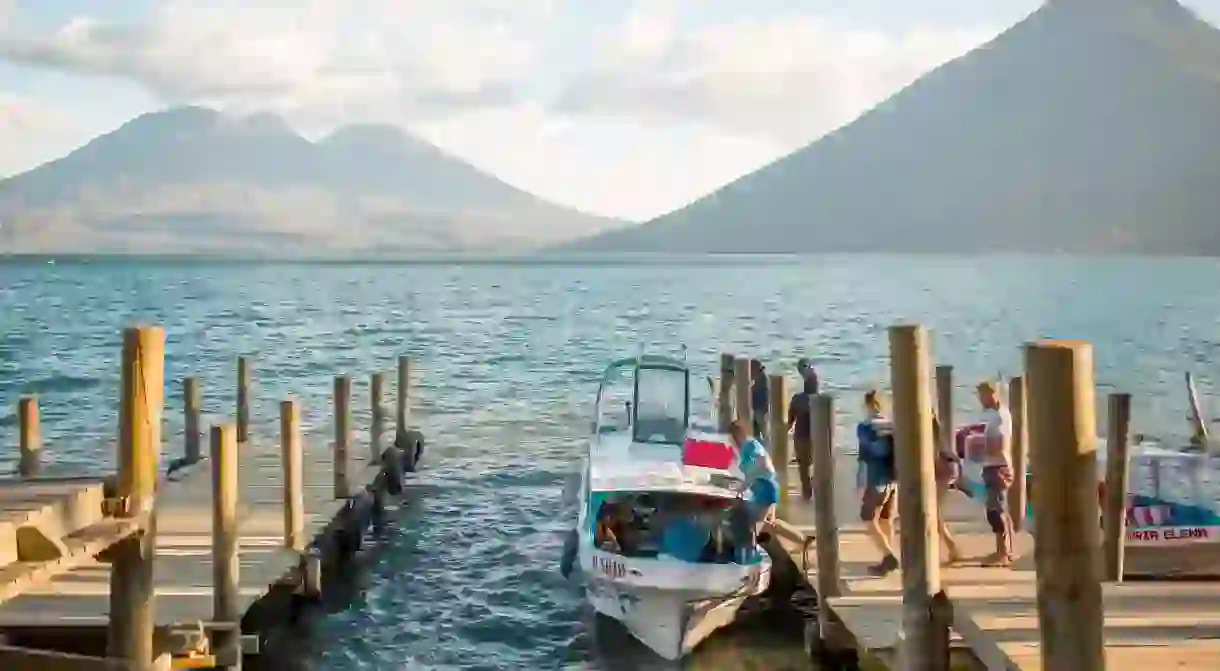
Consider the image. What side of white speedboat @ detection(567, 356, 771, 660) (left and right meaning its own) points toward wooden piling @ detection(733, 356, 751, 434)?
back

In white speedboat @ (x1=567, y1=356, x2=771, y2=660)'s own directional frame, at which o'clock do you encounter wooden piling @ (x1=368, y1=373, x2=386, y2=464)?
The wooden piling is roughly at 5 o'clock from the white speedboat.

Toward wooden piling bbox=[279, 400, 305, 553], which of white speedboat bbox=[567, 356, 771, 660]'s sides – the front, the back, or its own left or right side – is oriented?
right

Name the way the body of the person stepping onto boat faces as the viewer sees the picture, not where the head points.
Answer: to the viewer's left

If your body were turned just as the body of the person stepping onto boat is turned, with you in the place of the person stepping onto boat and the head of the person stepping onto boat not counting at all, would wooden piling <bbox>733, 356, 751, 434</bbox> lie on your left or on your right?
on your right

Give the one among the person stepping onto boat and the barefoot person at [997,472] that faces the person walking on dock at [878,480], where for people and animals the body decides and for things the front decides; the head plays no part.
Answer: the barefoot person

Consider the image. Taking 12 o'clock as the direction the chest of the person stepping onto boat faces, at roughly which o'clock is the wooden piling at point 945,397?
The wooden piling is roughly at 4 o'clock from the person stepping onto boat.

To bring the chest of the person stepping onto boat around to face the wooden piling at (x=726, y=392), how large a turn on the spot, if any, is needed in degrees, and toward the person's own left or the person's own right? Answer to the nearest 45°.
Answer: approximately 90° to the person's own right

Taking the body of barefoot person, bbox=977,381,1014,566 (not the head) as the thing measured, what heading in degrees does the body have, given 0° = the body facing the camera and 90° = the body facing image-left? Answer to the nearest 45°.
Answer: approximately 90°

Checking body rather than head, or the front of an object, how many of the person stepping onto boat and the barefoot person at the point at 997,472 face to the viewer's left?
2

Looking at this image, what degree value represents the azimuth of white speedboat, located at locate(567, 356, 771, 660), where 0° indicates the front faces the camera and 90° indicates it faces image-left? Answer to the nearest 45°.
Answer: approximately 0°

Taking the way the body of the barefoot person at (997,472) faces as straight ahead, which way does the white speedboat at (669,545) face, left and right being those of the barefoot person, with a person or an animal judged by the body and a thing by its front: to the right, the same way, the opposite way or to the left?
to the left

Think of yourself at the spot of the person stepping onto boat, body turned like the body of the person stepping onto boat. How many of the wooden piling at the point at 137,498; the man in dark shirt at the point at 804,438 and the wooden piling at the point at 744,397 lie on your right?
2
